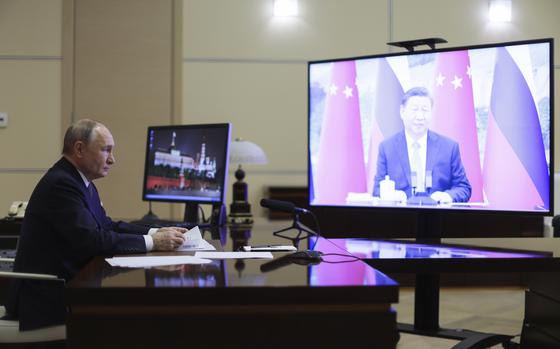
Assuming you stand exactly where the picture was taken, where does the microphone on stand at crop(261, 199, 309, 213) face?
facing to the left of the viewer

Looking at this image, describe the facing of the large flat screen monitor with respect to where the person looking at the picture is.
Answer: facing the viewer and to the left of the viewer

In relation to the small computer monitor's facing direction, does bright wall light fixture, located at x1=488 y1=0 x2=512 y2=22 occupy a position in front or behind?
behind

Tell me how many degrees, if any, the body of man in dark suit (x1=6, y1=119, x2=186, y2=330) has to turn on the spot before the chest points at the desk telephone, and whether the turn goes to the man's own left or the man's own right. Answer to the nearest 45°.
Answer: approximately 90° to the man's own left

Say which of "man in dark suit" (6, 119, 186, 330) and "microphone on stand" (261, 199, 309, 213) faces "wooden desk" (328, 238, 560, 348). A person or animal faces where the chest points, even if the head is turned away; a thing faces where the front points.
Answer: the man in dark suit

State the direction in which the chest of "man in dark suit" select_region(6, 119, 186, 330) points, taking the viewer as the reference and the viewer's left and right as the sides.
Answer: facing to the right of the viewer

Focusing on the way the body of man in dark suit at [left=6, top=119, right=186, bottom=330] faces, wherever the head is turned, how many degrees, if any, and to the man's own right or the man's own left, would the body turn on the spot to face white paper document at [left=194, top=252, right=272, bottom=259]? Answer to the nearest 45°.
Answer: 0° — they already face it

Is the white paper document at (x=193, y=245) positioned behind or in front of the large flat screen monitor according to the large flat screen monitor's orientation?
in front

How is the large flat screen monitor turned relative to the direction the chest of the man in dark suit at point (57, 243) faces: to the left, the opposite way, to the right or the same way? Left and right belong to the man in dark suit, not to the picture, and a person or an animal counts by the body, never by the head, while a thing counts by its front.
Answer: the opposite way

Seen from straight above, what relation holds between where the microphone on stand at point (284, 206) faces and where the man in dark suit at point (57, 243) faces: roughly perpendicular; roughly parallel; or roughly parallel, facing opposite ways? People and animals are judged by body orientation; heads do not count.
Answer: roughly parallel, facing opposite ways

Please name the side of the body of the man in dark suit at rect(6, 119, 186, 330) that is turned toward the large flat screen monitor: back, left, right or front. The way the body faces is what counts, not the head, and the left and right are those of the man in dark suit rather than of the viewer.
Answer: front

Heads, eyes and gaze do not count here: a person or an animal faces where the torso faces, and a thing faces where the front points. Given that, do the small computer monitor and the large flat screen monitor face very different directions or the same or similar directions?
same or similar directions

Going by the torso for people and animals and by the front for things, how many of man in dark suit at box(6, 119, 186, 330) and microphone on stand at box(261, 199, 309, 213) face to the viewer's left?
1

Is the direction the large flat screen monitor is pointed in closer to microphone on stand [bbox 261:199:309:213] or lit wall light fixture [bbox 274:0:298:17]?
the microphone on stand

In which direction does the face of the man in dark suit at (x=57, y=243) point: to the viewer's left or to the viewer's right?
to the viewer's right
